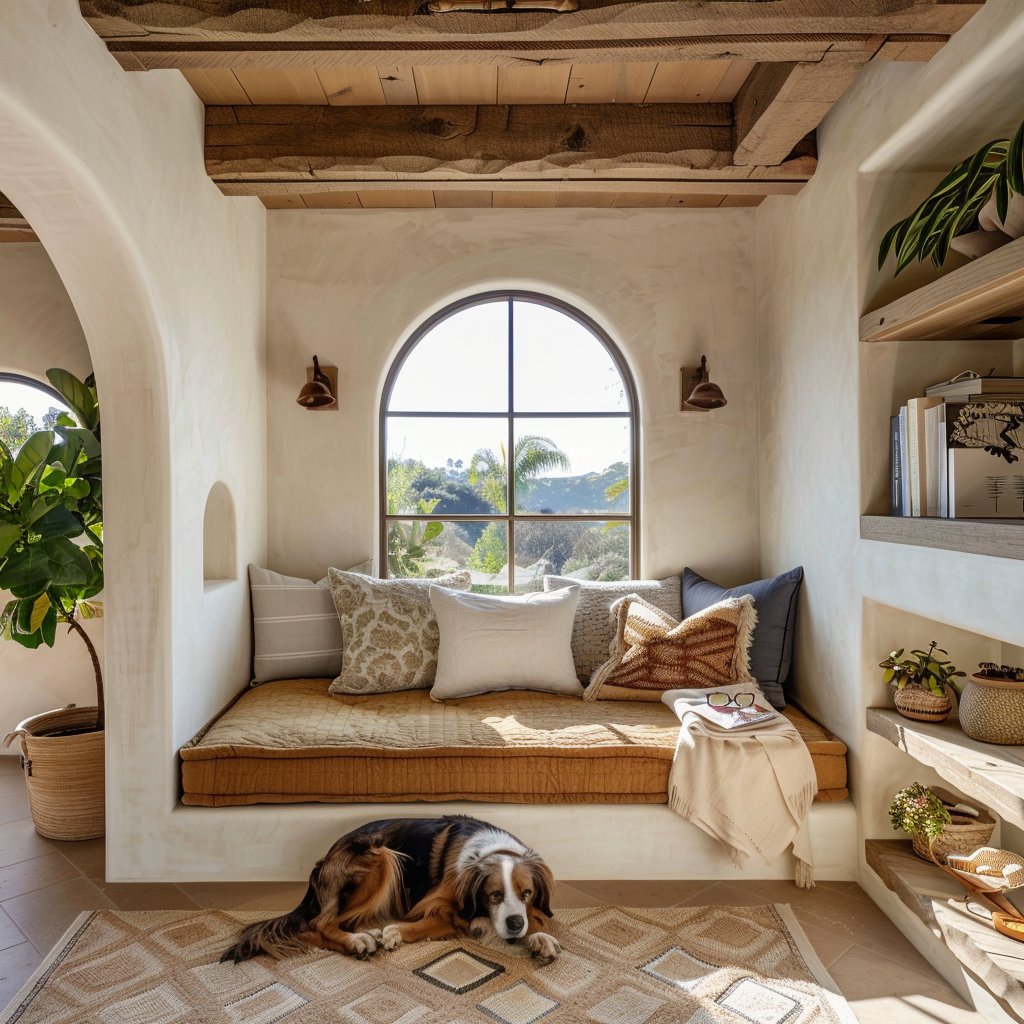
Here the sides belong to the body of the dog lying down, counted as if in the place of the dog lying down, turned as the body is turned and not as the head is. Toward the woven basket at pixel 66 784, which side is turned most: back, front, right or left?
back

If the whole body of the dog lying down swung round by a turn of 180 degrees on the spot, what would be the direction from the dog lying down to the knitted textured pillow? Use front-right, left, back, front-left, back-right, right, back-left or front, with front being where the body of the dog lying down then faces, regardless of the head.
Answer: right

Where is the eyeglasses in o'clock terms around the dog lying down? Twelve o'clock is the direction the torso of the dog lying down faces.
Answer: The eyeglasses is roughly at 10 o'clock from the dog lying down.

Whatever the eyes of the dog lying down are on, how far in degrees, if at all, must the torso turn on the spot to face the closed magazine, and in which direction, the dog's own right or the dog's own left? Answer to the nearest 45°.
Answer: approximately 45° to the dog's own left

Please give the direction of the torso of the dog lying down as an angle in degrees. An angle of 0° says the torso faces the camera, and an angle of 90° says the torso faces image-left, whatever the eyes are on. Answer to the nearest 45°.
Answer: approximately 315°

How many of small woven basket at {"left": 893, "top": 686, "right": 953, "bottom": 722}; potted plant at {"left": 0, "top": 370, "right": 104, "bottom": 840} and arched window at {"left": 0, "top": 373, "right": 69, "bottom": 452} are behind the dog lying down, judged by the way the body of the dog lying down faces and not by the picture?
2

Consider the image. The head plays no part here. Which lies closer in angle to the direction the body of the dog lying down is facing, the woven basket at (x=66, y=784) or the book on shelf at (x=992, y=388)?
the book on shelf

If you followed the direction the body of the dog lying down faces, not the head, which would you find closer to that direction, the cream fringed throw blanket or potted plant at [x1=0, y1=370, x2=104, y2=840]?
the cream fringed throw blanket

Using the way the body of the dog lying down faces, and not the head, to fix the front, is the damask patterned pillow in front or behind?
behind

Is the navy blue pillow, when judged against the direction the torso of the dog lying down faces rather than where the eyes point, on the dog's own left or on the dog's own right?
on the dog's own left

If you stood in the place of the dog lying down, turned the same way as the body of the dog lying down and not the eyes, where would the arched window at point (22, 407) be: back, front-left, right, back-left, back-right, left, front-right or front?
back

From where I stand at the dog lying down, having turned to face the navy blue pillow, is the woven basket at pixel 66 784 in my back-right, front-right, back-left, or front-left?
back-left
